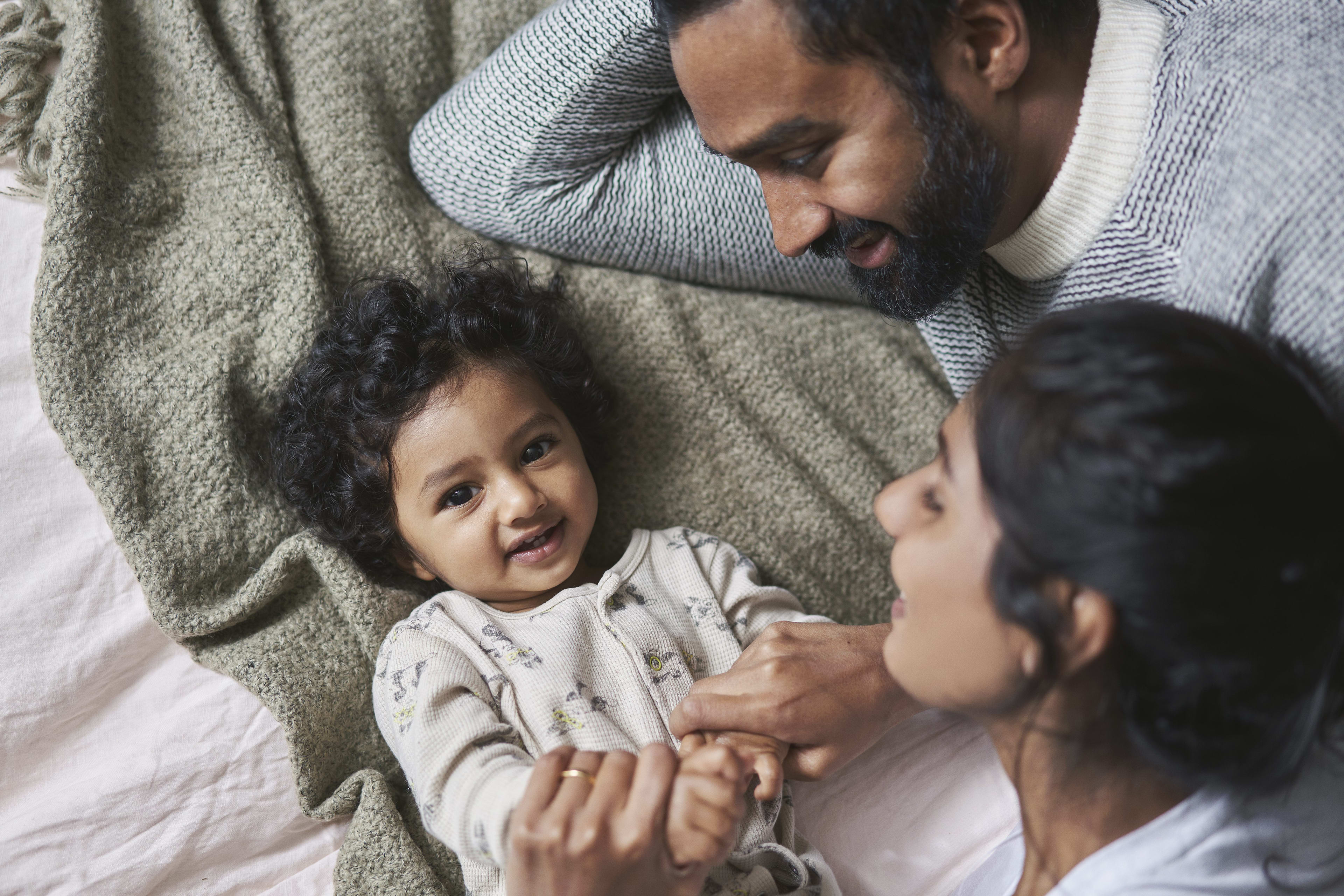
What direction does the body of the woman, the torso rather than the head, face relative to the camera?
to the viewer's left
